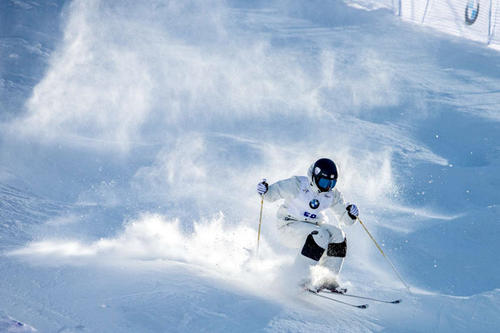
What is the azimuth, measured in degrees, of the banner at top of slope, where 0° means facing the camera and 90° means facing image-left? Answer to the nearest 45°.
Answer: approximately 45°

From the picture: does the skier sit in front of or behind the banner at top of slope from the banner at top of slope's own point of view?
in front

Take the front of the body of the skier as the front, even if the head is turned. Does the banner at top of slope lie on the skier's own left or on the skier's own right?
on the skier's own left

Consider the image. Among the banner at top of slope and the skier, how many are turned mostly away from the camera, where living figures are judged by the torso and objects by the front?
0

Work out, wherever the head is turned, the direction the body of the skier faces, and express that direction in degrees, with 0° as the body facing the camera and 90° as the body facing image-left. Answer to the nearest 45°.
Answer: approximately 315°
